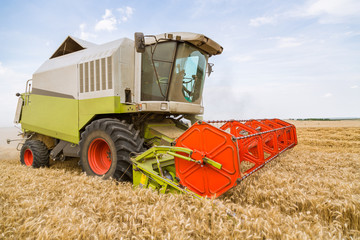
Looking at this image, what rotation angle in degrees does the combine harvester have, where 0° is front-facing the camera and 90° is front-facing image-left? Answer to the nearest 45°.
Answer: approximately 315°
